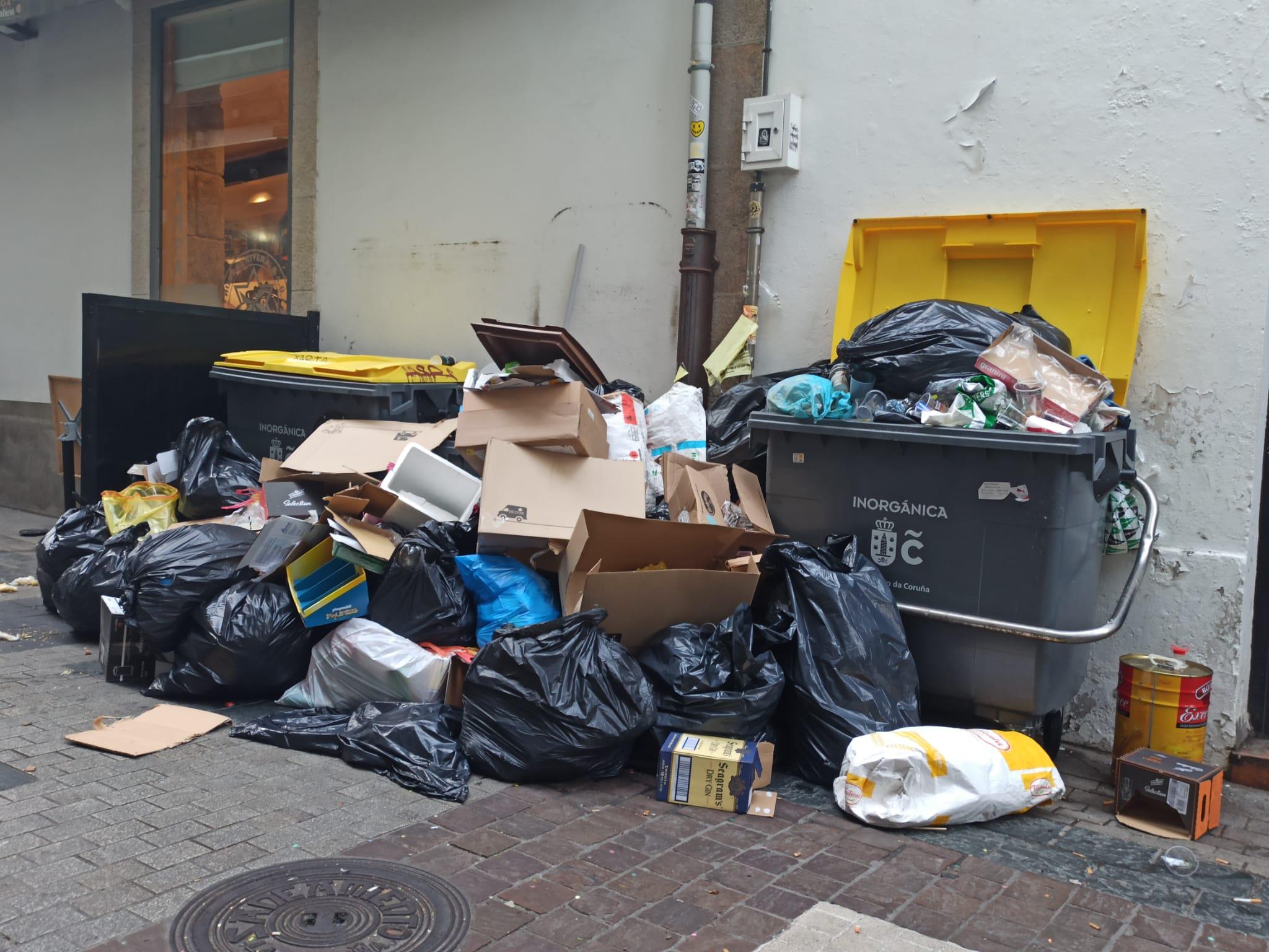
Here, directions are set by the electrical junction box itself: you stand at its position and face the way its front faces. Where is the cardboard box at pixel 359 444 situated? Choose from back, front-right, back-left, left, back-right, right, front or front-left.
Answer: front-right

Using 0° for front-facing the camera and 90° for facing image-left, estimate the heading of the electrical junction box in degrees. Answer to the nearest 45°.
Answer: approximately 45°

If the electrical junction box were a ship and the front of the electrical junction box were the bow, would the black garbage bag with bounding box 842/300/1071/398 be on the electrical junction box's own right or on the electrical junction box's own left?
on the electrical junction box's own left

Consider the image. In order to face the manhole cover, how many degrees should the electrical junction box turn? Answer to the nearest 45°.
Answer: approximately 45° to its left

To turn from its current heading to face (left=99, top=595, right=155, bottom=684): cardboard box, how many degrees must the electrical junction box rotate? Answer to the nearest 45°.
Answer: approximately 45° to its right
